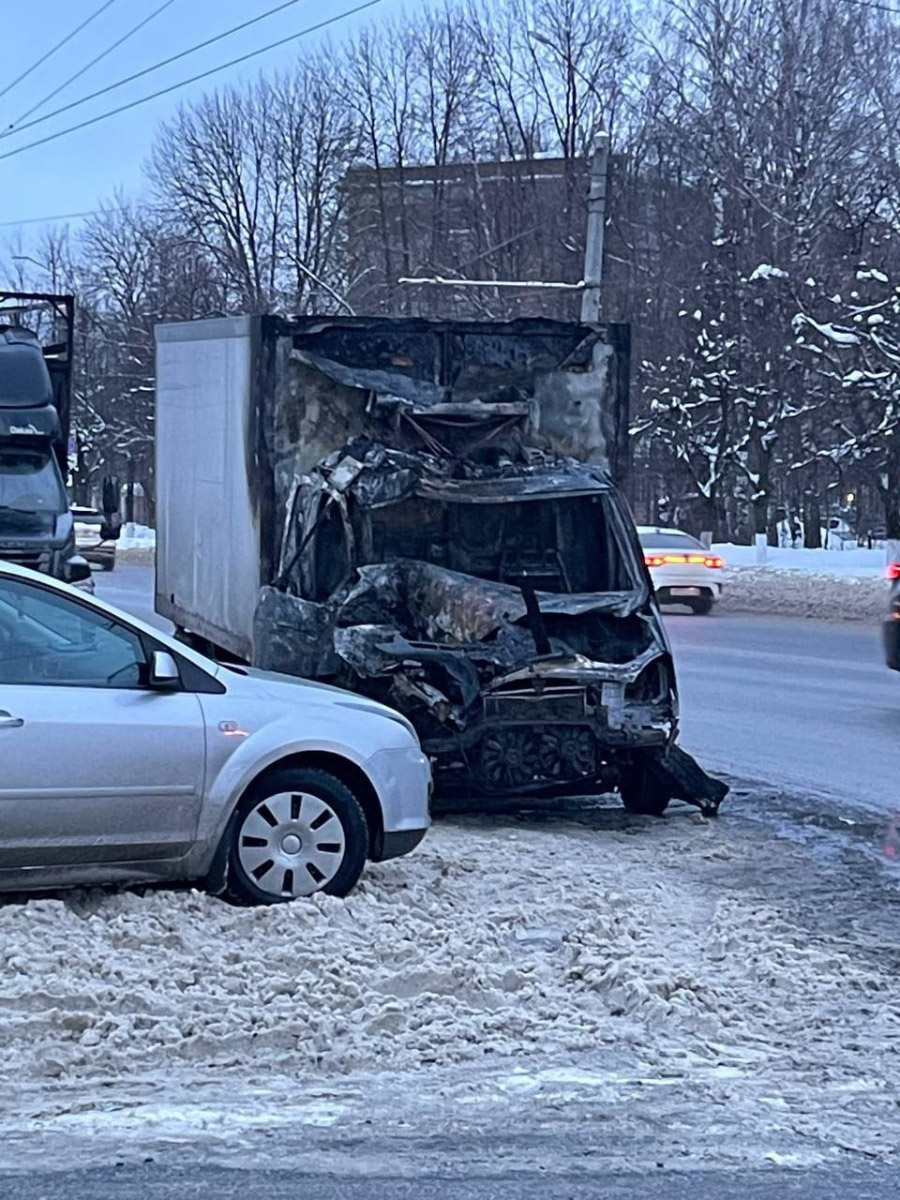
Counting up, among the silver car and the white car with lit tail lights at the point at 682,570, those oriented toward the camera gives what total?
0

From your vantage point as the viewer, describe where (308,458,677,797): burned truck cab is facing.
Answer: facing the viewer

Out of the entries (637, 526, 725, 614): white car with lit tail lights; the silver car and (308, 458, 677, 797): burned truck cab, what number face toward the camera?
1

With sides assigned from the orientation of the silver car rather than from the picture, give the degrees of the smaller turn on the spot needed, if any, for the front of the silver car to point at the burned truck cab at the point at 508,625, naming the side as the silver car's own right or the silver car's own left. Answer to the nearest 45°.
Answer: approximately 45° to the silver car's own left

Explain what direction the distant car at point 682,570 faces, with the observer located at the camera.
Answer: facing away from the viewer and to the left of the viewer

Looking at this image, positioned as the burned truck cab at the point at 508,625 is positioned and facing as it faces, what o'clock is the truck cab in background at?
The truck cab in background is roughly at 5 o'clock from the burned truck cab.

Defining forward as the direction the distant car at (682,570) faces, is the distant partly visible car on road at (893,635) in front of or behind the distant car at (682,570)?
behind

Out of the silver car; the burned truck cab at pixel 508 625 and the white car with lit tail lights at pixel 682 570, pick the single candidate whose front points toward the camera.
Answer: the burned truck cab

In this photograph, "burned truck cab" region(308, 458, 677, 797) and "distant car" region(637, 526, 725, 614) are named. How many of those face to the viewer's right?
0

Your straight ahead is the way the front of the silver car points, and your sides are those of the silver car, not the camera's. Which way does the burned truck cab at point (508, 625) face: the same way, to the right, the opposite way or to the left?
to the right

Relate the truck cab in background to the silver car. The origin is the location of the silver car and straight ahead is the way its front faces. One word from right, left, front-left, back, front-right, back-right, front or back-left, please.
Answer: left

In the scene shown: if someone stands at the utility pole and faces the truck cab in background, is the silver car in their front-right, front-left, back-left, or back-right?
front-left

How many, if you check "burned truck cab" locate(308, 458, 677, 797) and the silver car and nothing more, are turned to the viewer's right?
1

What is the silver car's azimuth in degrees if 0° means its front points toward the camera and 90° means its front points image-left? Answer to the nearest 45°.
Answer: approximately 270°

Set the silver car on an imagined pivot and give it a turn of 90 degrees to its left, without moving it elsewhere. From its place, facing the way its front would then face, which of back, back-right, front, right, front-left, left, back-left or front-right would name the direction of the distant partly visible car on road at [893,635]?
front-right
